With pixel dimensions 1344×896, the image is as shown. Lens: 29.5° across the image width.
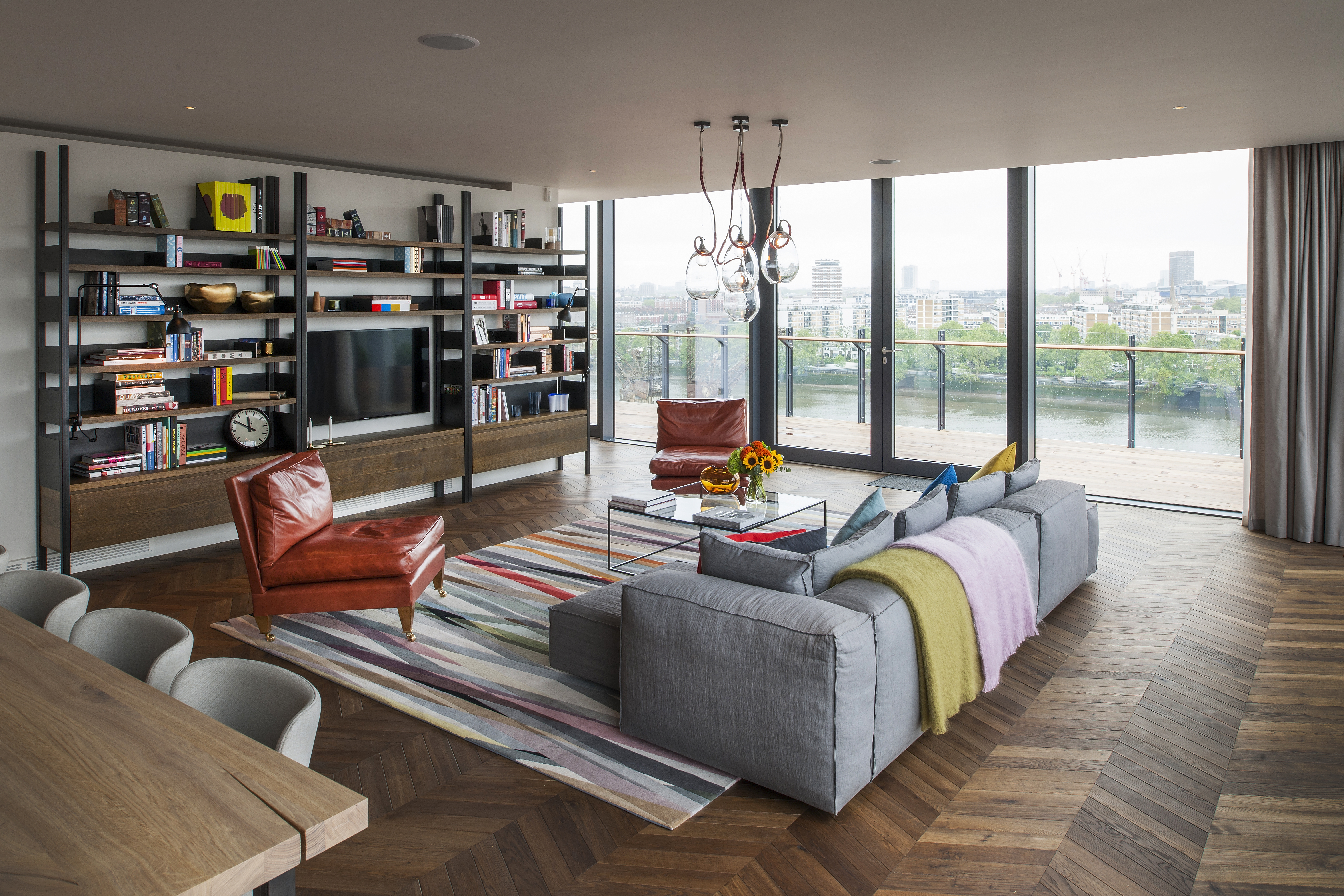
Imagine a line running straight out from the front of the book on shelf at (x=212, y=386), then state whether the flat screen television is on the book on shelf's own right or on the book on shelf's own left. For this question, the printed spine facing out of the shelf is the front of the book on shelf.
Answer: on the book on shelf's own left

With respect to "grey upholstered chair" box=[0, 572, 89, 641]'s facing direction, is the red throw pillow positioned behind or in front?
behind

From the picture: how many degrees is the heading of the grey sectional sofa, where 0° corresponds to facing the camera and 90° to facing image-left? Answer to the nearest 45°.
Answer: approximately 135°

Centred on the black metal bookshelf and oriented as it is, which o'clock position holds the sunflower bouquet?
The sunflower bouquet is roughly at 11 o'clock from the black metal bookshelf.
